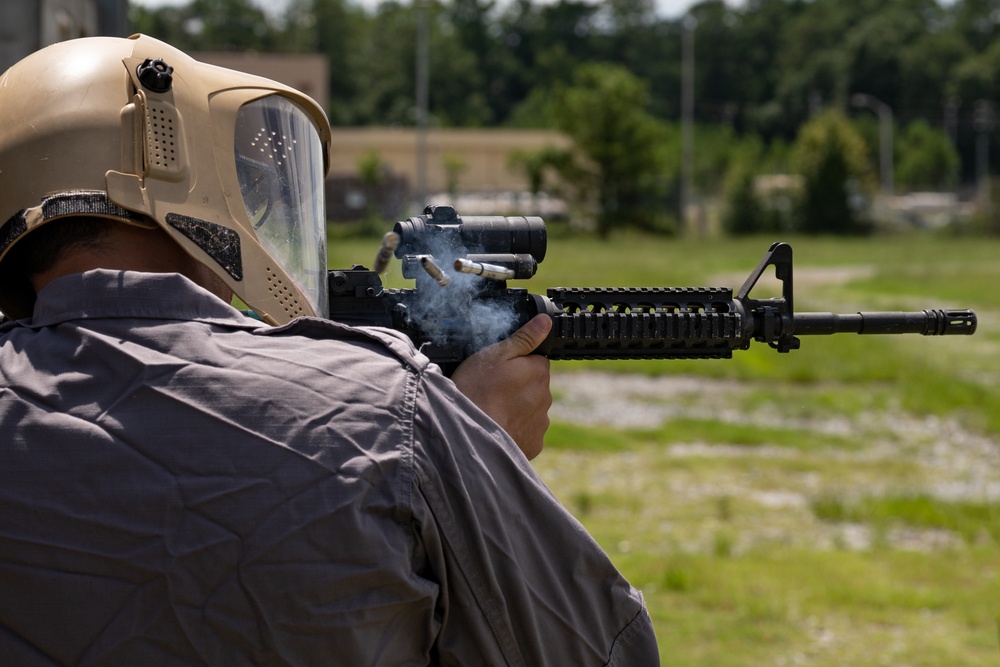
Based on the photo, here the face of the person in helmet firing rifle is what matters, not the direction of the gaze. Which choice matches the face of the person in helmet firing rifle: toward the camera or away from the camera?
away from the camera

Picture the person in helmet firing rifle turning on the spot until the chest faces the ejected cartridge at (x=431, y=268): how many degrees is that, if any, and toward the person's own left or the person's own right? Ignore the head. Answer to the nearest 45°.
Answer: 0° — they already face it

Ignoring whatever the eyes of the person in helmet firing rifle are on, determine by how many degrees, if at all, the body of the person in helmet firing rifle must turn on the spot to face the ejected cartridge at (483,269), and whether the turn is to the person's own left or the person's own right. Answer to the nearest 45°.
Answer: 0° — they already face it

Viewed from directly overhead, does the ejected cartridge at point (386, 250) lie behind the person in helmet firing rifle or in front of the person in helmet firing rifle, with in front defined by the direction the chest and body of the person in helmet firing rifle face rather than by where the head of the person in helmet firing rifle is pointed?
in front

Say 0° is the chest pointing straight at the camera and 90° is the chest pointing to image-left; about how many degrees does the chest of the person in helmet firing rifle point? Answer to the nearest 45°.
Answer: approximately 225°
